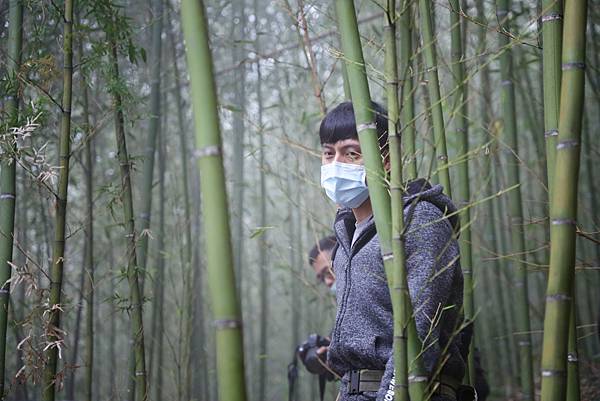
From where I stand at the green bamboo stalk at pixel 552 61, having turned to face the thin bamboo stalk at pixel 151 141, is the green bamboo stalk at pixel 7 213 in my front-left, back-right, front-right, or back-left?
front-left

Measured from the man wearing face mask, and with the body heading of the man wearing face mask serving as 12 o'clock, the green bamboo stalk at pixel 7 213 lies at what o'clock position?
The green bamboo stalk is roughly at 2 o'clock from the man wearing face mask.

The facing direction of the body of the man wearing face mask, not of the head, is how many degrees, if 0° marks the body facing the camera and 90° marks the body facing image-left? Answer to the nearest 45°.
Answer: approximately 45°

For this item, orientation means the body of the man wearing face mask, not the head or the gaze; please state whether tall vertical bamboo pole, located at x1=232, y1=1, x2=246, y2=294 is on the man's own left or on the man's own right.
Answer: on the man's own right

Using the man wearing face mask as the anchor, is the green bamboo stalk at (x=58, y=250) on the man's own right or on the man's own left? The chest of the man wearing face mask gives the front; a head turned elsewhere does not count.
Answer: on the man's own right

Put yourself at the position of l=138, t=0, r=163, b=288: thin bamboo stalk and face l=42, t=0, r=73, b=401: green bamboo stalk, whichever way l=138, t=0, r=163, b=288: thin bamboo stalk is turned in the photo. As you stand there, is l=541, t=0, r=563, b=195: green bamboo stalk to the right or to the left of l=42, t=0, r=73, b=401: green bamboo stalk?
left

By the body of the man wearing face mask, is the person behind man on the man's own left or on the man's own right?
on the man's own right

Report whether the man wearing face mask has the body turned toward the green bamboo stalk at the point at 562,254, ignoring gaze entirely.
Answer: no

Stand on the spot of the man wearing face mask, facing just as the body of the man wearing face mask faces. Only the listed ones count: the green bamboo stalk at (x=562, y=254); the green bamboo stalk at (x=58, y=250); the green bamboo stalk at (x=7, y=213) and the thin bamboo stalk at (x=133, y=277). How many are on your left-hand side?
1

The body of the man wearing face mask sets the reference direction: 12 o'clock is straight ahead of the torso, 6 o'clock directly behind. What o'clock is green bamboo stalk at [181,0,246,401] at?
The green bamboo stalk is roughly at 11 o'clock from the man wearing face mask.

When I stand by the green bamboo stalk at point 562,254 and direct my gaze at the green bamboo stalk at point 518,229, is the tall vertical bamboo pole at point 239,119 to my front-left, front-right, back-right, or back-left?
front-left

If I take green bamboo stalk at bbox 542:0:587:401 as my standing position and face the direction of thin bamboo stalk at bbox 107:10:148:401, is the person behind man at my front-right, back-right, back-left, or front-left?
front-right
